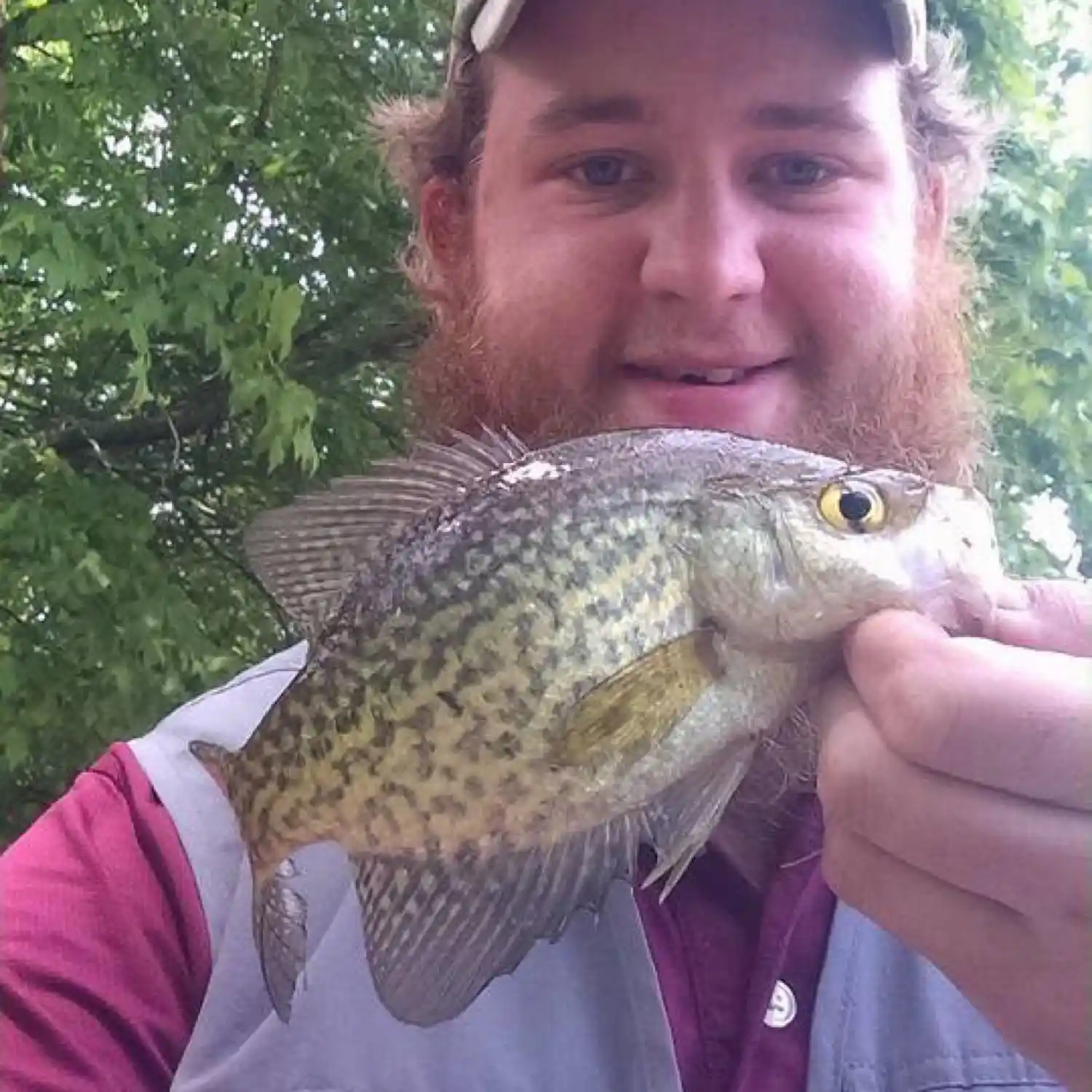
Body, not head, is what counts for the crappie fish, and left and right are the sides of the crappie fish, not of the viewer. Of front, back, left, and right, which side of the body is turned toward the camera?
right
